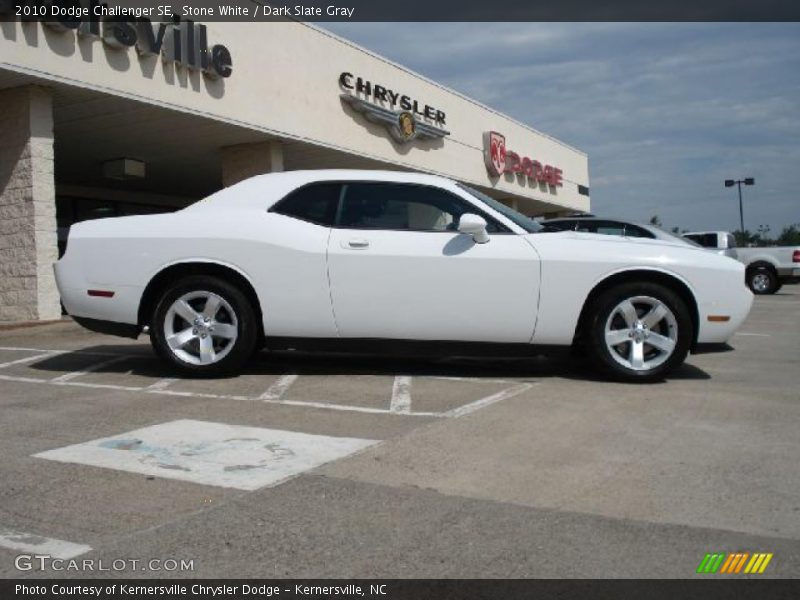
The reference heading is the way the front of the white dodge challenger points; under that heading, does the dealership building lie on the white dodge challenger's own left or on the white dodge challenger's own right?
on the white dodge challenger's own left

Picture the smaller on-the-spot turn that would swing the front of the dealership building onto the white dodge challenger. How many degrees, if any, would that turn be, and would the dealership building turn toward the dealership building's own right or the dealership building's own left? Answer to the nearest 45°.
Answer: approximately 45° to the dealership building's own right

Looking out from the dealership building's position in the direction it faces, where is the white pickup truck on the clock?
The white pickup truck is roughly at 10 o'clock from the dealership building.

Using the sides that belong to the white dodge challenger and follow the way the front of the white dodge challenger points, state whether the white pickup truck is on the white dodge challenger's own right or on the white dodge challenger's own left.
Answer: on the white dodge challenger's own left

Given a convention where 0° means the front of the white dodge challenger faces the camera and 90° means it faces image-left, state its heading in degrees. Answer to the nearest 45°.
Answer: approximately 270°

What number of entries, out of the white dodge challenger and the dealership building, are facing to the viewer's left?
0

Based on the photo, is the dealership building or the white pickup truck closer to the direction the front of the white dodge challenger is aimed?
the white pickup truck
